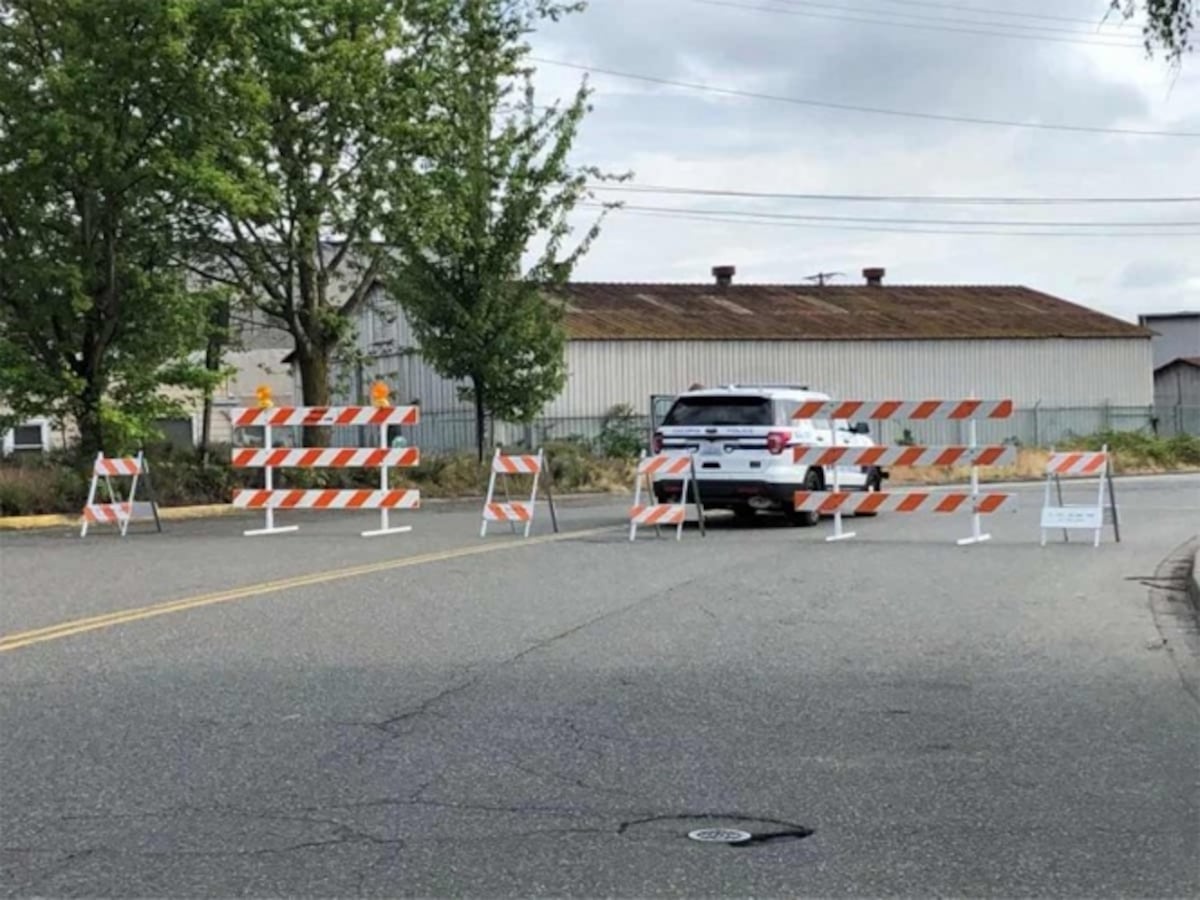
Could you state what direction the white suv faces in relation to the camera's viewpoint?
facing away from the viewer and to the right of the viewer

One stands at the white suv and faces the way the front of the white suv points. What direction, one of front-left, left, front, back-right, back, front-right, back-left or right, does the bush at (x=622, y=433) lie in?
front-left

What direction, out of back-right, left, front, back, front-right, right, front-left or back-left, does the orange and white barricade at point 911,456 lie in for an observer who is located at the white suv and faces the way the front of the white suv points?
right

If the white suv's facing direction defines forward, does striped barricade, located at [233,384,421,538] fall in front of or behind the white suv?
behind

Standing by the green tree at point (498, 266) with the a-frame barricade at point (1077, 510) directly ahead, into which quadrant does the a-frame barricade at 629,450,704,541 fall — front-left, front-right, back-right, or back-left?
front-right

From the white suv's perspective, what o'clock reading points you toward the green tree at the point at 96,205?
The green tree is roughly at 8 o'clock from the white suv.

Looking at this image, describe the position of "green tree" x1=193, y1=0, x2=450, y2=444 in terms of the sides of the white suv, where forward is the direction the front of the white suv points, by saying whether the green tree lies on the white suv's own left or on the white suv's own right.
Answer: on the white suv's own left

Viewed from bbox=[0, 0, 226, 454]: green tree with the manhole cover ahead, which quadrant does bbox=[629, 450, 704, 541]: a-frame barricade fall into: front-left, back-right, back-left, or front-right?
front-left

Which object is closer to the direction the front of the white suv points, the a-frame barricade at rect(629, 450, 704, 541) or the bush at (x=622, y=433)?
the bush

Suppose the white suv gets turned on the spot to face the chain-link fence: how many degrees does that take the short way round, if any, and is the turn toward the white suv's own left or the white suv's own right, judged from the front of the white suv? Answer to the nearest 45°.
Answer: approximately 45° to the white suv's own left

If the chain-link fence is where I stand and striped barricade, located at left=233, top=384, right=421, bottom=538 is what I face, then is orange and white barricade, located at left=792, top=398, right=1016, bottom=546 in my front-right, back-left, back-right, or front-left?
front-left

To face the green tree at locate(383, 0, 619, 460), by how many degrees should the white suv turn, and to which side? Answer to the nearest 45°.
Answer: approximately 90° to its left

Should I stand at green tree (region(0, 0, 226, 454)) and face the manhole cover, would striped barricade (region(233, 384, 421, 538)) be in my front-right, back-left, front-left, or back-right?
front-left
